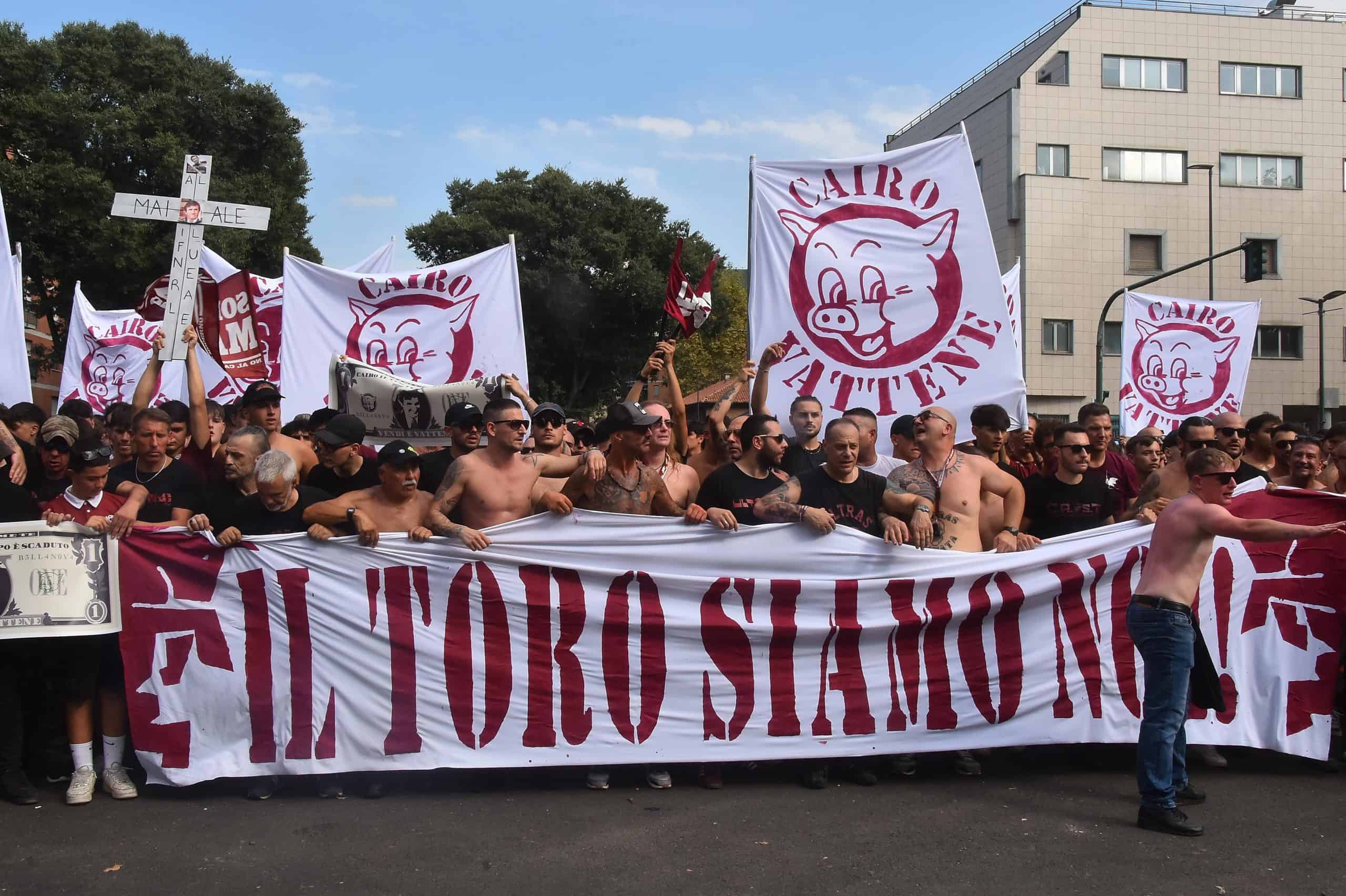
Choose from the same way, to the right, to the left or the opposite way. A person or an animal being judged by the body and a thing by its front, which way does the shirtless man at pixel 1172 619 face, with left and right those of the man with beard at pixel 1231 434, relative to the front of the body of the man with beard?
to the left

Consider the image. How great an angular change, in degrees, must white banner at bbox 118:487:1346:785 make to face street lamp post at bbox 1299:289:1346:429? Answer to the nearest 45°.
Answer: approximately 135° to its left

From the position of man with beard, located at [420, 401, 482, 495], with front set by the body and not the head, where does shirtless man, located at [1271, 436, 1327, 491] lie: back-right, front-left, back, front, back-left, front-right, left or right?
front-left

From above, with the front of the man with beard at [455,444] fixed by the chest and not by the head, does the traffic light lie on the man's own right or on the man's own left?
on the man's own left

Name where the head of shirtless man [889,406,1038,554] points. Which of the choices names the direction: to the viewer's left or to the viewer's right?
to the viewer's left

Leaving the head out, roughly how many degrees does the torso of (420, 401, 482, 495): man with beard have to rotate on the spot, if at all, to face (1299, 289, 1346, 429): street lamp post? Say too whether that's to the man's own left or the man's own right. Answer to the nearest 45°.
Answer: approximately 90° to the man's own left

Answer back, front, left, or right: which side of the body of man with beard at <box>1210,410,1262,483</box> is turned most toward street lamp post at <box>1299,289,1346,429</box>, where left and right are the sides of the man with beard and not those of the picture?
back

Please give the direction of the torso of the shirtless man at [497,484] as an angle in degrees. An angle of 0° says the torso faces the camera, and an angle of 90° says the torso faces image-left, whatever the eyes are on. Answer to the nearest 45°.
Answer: approximately 315°

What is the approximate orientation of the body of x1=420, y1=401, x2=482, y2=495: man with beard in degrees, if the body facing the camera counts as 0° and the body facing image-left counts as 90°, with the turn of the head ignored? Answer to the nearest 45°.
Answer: approximately 315°
